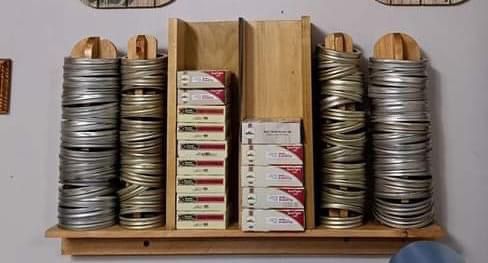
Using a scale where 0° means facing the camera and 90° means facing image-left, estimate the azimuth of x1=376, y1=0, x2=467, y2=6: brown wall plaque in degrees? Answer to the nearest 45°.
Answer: approximately 0°

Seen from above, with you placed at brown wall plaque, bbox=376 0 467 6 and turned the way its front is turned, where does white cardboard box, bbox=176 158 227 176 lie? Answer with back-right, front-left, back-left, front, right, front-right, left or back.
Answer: front-right

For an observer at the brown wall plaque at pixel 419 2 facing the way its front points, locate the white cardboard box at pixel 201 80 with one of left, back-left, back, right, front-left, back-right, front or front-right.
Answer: front-right

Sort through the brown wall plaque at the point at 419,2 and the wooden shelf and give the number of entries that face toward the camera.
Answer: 2
